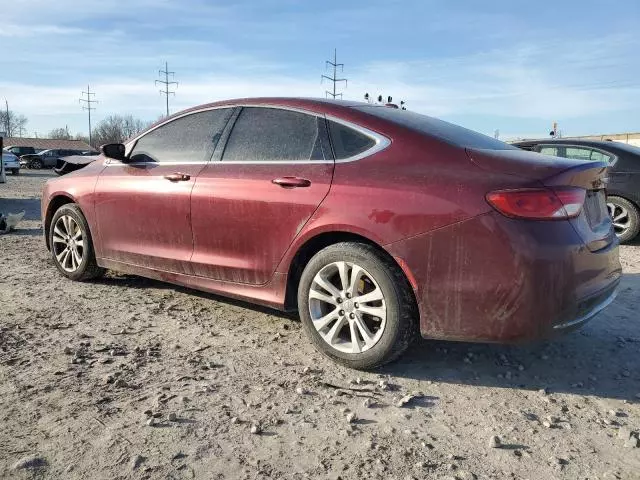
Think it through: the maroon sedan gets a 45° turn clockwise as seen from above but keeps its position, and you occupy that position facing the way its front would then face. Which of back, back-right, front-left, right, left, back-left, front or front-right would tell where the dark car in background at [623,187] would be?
front-right

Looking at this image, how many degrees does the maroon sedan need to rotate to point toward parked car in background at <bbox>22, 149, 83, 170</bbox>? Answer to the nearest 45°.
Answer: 0° — it already faces it

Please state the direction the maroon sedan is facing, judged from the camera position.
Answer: facing away from the viewer and to the left of the viewer
